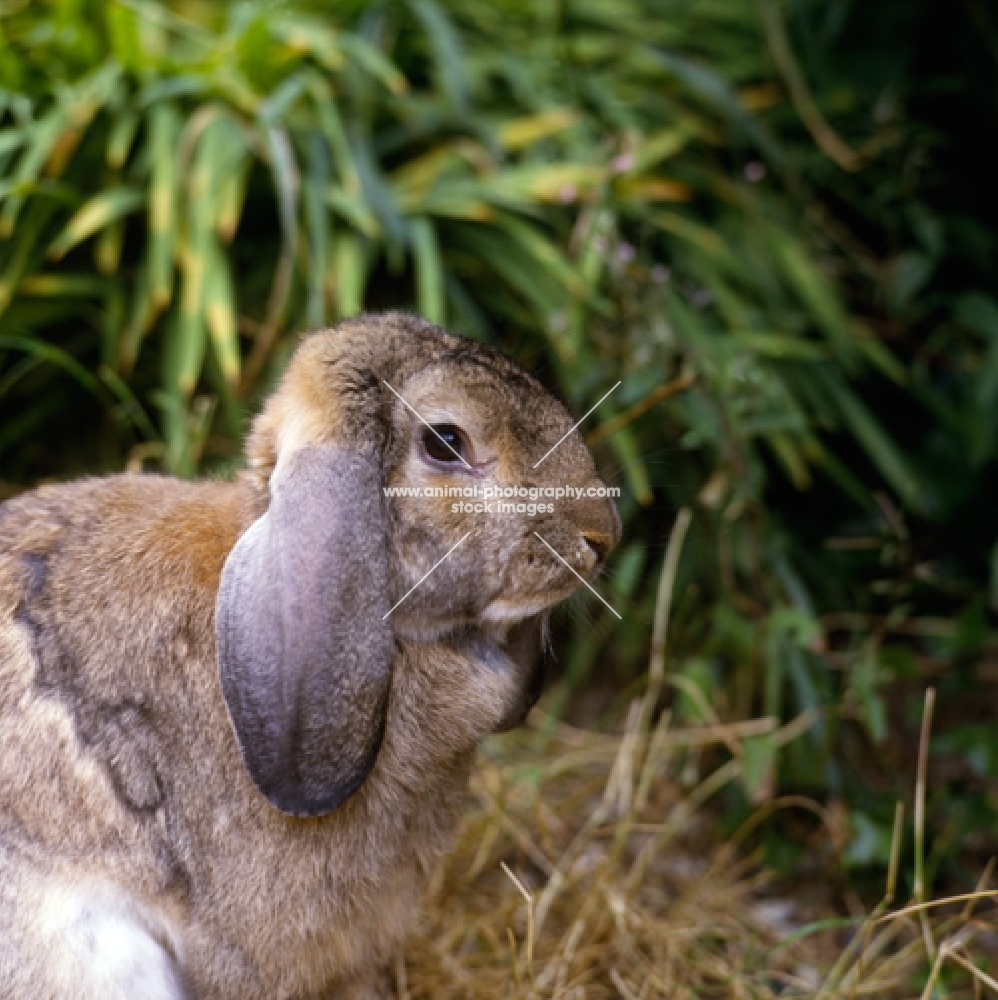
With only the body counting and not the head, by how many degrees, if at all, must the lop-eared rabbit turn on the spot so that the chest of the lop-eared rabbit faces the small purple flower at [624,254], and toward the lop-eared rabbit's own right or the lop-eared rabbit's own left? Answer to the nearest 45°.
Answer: approximately 45° to the lop-eared rabbit's own left

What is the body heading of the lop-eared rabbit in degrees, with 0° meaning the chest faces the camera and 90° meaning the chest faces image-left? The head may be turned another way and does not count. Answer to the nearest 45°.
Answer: approximately 270°
